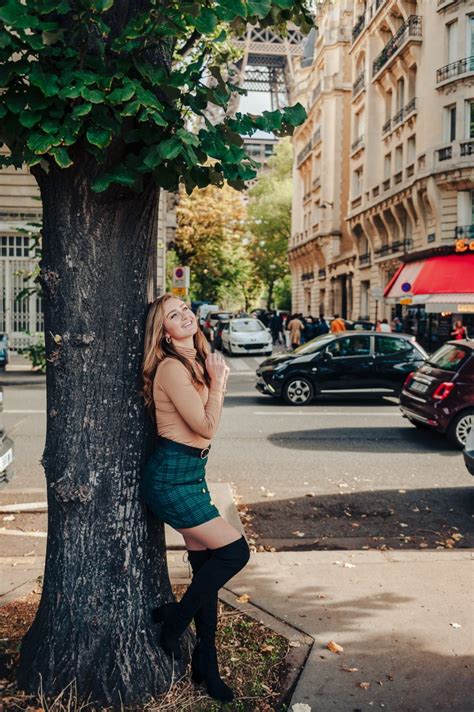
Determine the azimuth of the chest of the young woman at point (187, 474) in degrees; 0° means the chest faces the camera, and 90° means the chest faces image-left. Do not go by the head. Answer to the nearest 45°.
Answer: approximately 315°

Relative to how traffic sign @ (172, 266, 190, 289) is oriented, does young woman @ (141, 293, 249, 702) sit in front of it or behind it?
in front

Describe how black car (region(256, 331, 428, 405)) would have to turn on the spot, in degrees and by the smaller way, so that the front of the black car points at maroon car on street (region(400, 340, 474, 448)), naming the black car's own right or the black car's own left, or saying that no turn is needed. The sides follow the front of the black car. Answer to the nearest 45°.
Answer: approximately 90° to the black car's own left

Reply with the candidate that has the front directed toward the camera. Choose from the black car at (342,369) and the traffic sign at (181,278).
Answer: the traffic sign

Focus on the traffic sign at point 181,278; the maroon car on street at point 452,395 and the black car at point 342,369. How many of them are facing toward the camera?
1

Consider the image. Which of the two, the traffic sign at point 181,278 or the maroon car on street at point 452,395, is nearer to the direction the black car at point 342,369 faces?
the traffic sign

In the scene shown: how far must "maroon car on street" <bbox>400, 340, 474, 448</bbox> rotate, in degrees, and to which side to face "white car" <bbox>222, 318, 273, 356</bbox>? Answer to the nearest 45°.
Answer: approximately 45° to its left

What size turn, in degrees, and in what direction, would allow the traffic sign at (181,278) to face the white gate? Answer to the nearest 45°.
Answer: approximately 90° to its right

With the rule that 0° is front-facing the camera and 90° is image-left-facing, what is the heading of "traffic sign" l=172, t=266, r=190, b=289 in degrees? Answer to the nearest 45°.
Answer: approximately 0°

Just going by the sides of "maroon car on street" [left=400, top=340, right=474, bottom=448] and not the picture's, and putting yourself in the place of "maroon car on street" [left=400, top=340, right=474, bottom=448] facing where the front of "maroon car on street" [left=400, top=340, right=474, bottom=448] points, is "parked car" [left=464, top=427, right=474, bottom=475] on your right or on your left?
on your right

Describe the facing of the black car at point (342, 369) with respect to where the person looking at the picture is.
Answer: facing to the left of the viewer

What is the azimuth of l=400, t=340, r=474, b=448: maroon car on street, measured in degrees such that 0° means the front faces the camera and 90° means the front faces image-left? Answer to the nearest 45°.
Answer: approximately 225°
